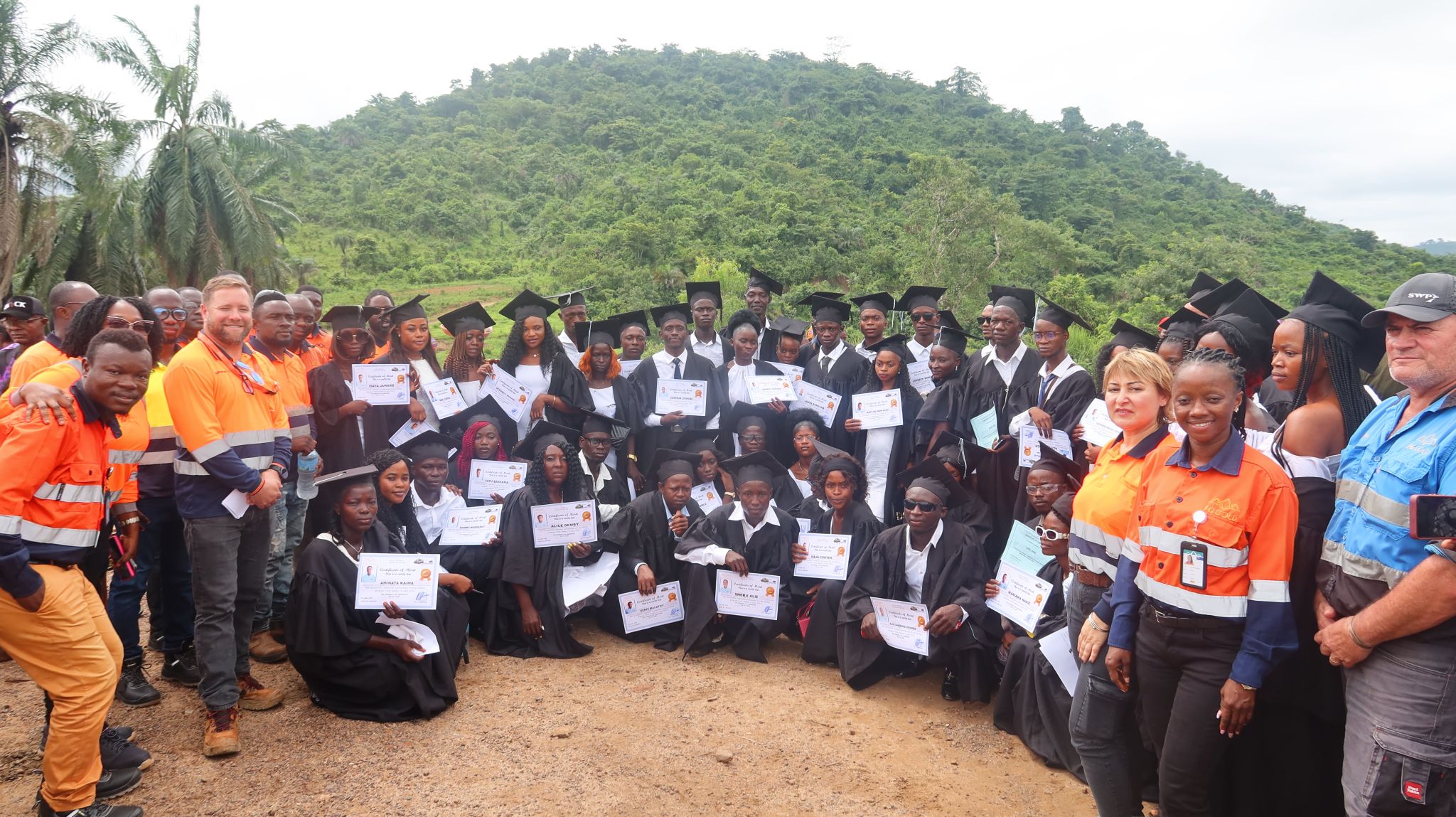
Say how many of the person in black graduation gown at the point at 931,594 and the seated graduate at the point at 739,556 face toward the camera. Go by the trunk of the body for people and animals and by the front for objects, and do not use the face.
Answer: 2

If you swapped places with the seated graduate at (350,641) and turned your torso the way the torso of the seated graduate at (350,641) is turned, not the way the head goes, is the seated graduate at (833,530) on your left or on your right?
on your left

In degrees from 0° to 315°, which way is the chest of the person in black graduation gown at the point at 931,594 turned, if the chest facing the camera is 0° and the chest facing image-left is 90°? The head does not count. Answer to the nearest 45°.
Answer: approximately 0°

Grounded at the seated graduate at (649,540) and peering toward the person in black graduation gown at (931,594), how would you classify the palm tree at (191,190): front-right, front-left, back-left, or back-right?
back-left

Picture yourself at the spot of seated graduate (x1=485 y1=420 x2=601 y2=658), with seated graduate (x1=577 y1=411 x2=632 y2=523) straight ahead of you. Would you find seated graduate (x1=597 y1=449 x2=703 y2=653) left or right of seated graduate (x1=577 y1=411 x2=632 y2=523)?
right

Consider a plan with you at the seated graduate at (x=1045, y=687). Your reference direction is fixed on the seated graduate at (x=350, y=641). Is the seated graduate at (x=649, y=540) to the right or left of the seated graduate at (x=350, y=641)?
right

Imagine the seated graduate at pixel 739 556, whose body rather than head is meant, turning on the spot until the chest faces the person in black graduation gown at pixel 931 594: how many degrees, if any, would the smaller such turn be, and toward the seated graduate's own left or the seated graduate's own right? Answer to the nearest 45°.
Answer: approximately 45° to the seated graduate's own left

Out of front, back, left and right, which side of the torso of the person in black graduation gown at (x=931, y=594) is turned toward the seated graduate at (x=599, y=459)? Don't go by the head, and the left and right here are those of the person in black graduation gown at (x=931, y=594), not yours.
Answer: right
